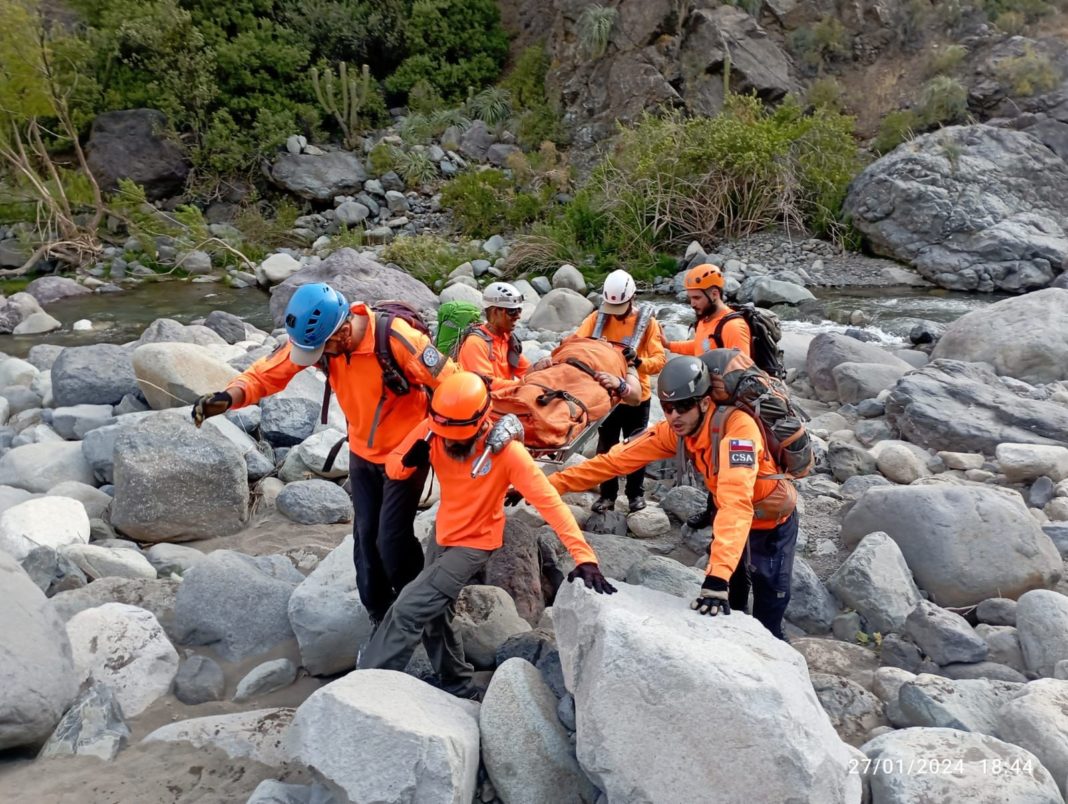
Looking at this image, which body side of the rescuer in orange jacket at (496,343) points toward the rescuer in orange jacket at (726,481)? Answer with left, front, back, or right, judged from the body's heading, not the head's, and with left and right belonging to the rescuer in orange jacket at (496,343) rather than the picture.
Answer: front

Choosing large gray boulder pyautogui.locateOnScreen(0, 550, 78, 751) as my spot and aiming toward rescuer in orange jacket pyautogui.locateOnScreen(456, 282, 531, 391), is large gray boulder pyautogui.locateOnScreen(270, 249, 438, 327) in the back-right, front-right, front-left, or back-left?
front-left

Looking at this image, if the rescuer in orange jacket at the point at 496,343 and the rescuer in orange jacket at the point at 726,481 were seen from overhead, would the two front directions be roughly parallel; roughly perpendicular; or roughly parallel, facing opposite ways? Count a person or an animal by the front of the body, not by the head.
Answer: roughly perpendicular

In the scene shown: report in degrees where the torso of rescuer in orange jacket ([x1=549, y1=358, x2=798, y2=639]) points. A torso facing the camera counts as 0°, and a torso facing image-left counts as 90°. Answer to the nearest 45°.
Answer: approximately 45°

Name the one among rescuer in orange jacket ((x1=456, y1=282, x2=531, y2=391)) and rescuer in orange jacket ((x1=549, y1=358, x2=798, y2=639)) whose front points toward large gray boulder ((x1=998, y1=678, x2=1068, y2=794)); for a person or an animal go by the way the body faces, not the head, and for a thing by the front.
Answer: rescuer in orange jacket ((x1=456, y1=282, x2=531, y2=391))

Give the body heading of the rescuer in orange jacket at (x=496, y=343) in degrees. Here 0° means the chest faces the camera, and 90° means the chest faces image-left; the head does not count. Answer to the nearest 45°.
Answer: approximately 315°

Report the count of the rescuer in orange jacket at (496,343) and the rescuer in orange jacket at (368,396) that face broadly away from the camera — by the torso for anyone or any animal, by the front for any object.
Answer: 0

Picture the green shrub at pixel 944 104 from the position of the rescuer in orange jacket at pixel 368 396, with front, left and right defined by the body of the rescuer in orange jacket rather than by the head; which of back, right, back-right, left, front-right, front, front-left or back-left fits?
back

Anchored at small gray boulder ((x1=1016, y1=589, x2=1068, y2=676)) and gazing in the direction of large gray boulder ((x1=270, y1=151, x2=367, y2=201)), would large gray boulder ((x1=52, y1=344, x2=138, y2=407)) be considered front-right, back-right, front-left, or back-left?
front-left

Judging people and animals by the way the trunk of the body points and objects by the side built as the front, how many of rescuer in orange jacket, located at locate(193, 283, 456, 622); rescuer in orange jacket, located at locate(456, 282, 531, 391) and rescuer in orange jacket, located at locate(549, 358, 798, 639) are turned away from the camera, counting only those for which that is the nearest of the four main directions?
0
